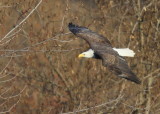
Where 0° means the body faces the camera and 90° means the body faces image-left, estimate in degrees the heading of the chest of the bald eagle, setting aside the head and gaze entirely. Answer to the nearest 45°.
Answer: approximately 90°
